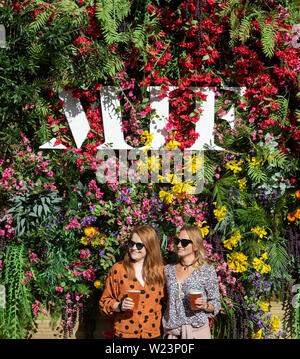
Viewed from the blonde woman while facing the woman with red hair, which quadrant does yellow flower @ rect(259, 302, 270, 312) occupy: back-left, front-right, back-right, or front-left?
back-right

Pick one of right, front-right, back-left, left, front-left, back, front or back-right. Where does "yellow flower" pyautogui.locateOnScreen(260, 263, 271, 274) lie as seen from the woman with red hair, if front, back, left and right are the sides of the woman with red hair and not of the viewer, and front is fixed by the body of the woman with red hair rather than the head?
back-left

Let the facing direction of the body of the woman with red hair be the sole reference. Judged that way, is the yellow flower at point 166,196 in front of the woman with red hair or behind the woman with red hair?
behind

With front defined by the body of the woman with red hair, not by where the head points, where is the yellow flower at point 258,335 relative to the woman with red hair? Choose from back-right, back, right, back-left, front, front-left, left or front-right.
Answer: back-left

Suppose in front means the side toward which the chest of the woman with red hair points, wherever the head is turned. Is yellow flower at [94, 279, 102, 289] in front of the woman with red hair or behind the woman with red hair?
behind

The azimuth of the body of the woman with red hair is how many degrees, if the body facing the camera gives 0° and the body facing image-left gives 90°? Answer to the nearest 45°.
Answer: approximately 0°

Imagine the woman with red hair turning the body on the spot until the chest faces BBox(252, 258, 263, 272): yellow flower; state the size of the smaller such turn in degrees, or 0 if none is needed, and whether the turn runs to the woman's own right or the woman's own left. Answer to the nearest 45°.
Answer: approximately 135° to the woman's own left

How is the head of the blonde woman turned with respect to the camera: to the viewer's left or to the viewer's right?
to the viewer's left

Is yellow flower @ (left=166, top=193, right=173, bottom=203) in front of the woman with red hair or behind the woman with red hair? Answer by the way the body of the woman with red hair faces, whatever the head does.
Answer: behind
